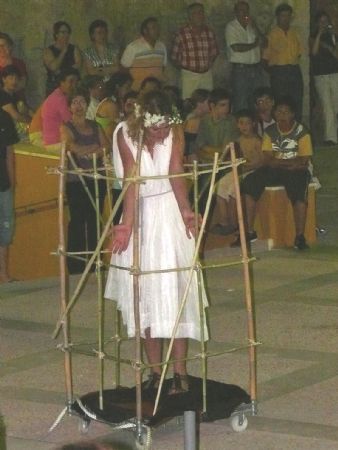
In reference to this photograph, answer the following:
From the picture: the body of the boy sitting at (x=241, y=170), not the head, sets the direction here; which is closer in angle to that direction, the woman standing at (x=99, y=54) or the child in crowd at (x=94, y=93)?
the child in crowd

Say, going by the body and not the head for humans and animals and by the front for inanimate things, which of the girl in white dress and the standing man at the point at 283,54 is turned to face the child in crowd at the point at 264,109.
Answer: the standing man

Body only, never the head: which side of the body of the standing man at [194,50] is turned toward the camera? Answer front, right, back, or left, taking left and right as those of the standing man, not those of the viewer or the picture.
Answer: front

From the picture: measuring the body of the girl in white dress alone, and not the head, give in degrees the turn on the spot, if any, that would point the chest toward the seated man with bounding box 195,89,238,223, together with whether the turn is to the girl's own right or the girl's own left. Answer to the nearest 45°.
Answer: approximately 180°

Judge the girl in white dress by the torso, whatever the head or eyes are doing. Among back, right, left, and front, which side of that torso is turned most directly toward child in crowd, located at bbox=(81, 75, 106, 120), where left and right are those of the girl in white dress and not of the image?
back

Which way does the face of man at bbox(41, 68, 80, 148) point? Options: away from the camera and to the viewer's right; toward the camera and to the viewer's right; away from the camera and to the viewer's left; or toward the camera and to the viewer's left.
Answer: toward the camera and to the viewer's right

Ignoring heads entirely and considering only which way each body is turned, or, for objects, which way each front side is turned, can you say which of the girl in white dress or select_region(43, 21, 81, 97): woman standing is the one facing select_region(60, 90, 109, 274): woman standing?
select_region(43, 21, 81, 97): woman standing

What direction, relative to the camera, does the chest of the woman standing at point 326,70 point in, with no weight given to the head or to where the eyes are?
toward the camera

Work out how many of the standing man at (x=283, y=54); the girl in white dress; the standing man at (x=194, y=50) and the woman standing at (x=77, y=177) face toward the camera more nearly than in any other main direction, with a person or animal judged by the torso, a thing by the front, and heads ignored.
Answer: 4

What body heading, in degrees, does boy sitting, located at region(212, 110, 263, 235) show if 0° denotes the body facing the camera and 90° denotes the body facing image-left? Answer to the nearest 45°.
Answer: approximately 45°

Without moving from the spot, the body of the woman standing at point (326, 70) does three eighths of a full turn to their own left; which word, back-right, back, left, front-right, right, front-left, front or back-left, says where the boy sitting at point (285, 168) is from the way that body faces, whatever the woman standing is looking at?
back-right
